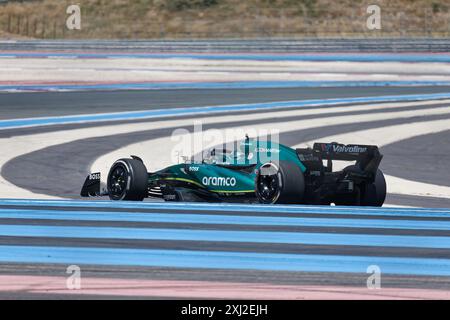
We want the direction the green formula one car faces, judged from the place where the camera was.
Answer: facing away from the viewer and to the left of the viewer
